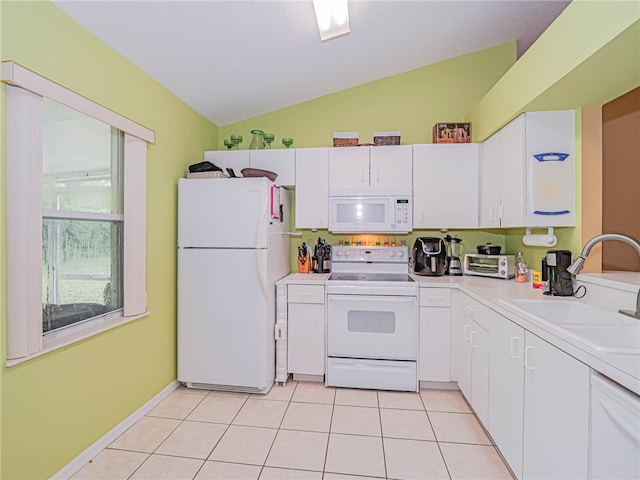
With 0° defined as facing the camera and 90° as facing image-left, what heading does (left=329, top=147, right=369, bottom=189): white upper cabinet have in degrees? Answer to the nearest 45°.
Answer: approximately 0°

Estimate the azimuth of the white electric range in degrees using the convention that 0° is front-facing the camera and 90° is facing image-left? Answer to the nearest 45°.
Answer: approximately 0°

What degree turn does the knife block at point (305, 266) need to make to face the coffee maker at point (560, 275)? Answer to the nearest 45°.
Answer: approximately 45° to its left

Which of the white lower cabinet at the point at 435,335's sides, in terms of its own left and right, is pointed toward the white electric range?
right

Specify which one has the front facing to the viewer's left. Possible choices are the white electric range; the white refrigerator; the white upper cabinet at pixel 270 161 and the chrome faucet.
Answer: the chrome faucet

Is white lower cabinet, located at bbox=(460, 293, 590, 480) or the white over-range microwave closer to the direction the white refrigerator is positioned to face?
the white lower cabinet

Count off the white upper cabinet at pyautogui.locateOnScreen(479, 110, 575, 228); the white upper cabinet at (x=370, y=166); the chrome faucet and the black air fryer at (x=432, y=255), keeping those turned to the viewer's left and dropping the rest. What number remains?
2

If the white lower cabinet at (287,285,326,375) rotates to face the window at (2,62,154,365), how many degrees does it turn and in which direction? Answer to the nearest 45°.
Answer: approximately 45° to its right

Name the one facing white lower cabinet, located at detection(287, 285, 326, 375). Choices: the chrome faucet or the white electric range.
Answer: the chrome faucet
